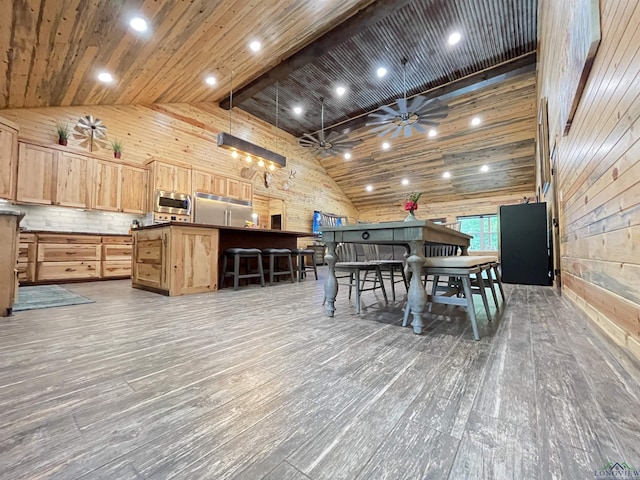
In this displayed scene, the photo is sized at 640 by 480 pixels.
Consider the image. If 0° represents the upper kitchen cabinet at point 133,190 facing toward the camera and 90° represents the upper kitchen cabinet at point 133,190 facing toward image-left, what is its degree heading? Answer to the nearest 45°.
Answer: approximately 315°

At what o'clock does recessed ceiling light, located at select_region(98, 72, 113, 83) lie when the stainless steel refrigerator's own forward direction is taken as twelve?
The recessed ceiling light is roughly at 3 o'clock from the stainless steel refrigerator.

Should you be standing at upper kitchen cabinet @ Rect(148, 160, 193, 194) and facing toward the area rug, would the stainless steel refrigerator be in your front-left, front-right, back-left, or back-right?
back-left

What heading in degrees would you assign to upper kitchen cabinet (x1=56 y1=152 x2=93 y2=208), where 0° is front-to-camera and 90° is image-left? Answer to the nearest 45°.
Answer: approximately 315°
